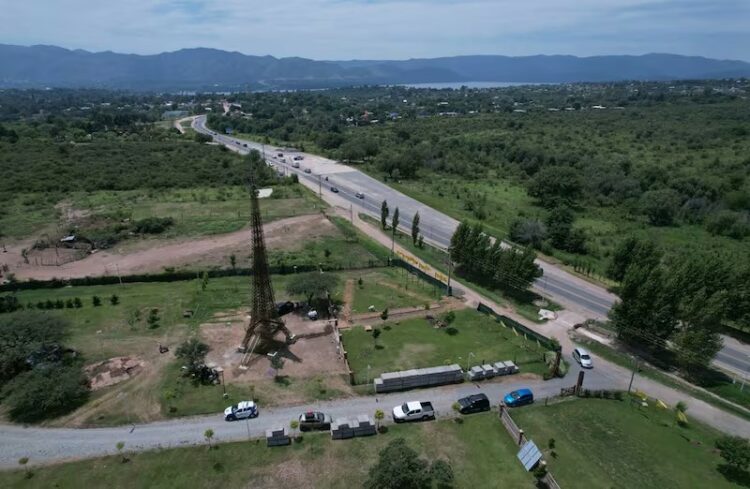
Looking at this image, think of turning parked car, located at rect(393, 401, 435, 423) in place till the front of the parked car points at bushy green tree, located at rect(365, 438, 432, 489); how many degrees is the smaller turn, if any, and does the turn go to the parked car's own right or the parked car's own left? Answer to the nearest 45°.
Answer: approximately 90° to the parked car's own left

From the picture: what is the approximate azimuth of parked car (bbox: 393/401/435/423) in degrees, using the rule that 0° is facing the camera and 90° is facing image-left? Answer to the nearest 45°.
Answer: approximately 90°

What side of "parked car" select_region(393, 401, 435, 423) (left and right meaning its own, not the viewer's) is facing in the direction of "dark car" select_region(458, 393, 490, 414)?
back

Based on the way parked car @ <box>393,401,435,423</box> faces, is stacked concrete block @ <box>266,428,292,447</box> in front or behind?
in front

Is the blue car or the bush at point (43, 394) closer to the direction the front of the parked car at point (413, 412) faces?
the bush

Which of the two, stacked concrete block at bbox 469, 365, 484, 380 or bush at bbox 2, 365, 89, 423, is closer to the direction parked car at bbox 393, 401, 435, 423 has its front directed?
the bush

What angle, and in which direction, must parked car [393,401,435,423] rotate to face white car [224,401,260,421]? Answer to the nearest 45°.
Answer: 0° — it already faces it

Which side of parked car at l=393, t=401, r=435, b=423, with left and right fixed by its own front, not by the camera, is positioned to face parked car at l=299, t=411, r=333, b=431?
front

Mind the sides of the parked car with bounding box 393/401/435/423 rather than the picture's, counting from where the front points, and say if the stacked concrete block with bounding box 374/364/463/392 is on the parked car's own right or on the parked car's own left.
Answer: on the parked car's own right

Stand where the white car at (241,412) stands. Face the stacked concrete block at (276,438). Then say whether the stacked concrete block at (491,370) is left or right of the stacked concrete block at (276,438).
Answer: left
